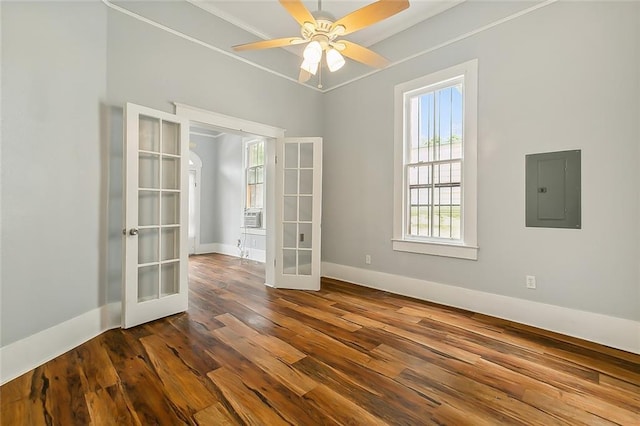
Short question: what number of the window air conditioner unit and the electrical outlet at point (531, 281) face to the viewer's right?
0

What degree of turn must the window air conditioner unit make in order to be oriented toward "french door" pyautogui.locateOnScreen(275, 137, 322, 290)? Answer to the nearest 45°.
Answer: approximately 45° to its left

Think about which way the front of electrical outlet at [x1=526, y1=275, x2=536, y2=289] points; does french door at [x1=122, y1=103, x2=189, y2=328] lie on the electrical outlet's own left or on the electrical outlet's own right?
on the electrical outlet's own right

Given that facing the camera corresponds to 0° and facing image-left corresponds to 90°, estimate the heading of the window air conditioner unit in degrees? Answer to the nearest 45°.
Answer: approximately 45°

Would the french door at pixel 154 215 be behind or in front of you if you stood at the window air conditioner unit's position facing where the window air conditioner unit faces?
in front

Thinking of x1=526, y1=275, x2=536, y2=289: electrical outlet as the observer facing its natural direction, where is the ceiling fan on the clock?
The ceiling fan is roughly at 1 o'clock from the electrical outlet.

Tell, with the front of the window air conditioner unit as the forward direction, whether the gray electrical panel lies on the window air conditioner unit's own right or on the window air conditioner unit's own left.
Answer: on the window air conditioner unit's own left
